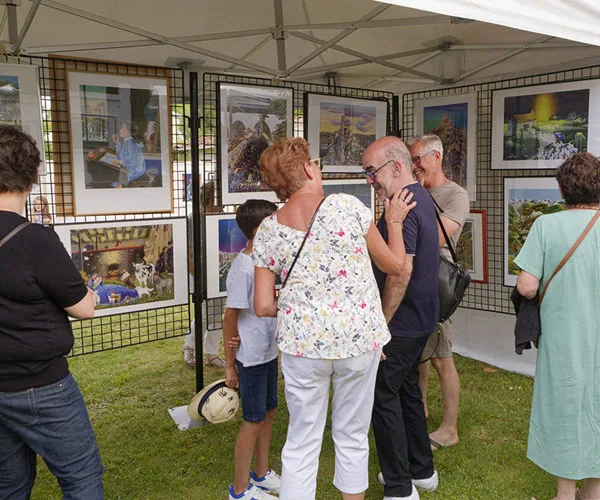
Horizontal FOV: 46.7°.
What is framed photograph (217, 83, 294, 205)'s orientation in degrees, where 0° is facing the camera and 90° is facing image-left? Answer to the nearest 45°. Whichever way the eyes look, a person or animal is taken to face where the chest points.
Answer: approximately 315°

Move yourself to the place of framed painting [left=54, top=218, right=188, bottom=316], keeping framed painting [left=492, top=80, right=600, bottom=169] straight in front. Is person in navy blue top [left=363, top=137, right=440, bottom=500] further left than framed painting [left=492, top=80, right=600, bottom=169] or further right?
right

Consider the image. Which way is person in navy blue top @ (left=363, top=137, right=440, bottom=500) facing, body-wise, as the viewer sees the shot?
to the viewer's left

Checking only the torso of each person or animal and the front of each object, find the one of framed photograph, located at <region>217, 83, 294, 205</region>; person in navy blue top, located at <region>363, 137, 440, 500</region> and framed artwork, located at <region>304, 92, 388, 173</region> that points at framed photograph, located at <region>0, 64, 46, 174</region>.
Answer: the person in navy blue top
